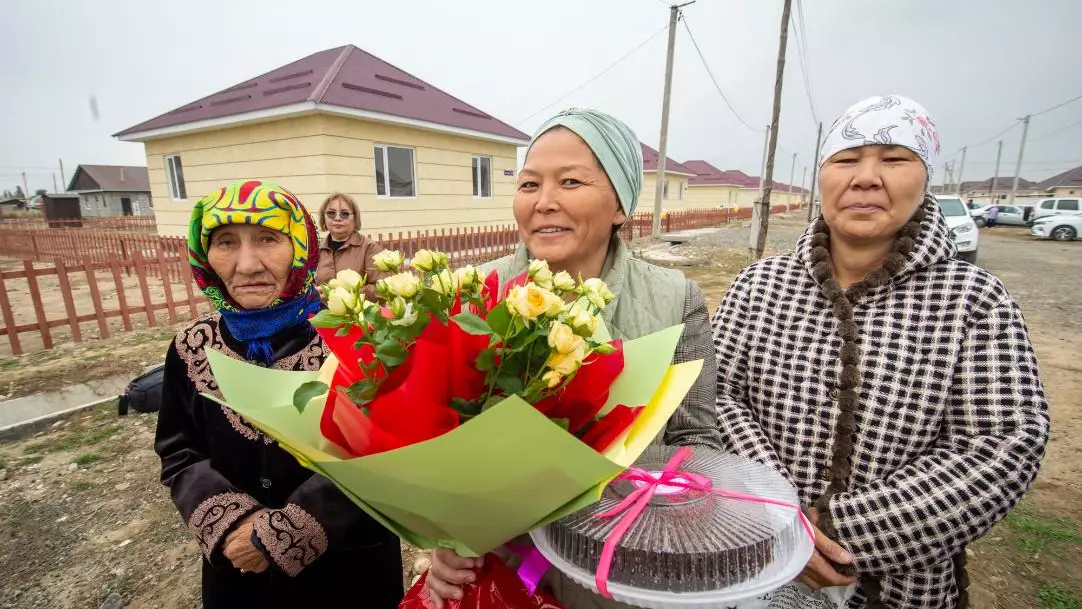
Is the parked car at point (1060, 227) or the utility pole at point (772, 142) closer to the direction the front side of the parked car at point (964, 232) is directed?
the utility pole

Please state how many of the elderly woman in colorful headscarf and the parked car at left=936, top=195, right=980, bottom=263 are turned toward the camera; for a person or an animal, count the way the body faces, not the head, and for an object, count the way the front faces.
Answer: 2

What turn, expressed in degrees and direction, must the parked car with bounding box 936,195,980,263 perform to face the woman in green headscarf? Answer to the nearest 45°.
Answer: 0° — it already faces them

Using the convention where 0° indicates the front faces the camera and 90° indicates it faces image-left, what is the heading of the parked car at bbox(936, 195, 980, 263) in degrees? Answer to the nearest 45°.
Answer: approximately 0°

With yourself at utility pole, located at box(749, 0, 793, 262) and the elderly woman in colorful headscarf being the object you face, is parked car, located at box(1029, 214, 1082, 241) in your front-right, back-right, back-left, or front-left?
back-left

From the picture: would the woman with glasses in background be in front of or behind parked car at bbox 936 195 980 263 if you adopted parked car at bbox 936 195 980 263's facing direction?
in front

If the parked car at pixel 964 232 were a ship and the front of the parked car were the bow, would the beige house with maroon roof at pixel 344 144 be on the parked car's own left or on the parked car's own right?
on the parked car's own right

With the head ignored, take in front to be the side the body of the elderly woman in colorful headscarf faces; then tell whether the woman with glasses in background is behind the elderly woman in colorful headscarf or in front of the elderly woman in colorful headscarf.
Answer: behind

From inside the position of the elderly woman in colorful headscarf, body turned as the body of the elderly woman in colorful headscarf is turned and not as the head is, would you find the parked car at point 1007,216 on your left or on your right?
on your left

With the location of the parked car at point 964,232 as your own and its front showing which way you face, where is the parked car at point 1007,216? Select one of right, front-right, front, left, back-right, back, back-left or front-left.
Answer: back

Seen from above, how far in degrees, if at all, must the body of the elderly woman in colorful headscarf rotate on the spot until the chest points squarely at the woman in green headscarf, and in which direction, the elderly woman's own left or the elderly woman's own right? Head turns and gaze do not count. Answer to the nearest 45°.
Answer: approximately 45° to the elderly woman's own left

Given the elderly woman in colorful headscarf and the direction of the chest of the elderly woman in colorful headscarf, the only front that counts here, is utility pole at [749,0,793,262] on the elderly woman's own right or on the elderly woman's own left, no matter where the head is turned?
on the elderly woman's own left

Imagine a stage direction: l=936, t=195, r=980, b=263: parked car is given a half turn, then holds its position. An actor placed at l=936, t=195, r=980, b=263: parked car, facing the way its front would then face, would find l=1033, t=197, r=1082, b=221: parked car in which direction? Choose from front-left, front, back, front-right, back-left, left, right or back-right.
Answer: front
